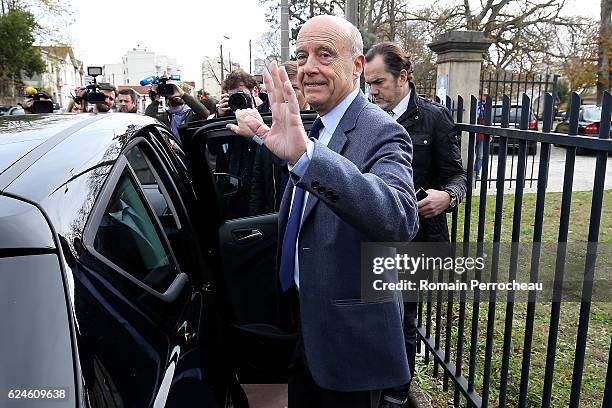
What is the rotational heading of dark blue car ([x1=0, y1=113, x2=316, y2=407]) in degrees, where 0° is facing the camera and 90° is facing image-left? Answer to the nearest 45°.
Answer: approximately 225°

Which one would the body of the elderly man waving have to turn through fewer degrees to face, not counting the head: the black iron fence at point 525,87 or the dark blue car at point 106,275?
the dark blue car

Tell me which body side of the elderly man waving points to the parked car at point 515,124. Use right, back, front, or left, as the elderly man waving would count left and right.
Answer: back

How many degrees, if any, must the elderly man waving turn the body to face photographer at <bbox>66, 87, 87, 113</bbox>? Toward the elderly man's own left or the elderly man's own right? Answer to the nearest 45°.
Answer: approximately 90° to the elderly man's own right

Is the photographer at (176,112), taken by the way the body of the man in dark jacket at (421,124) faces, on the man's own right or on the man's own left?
on the man's own right

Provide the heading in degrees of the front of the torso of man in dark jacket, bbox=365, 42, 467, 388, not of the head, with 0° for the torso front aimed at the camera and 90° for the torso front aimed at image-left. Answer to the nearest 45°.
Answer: approximately 45°
